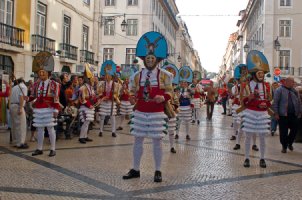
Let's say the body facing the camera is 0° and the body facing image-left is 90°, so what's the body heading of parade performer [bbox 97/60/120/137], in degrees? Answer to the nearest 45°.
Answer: approximately 0°

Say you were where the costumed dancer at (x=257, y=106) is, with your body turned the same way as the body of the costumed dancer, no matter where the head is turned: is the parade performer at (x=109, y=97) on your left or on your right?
on your right

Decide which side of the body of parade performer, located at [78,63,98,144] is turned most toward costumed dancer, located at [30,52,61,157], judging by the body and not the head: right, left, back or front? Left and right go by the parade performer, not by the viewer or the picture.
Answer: right

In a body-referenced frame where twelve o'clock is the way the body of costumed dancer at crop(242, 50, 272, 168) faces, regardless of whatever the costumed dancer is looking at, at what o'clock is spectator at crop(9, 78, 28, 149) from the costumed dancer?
The spectator is roughly at 3 o'clock from the costumed dancer.
